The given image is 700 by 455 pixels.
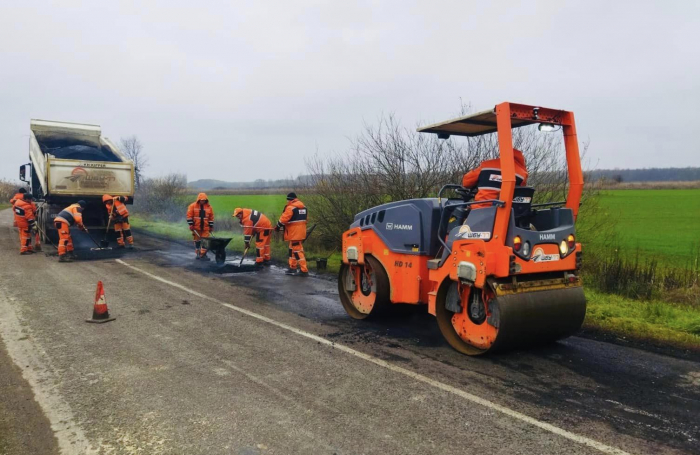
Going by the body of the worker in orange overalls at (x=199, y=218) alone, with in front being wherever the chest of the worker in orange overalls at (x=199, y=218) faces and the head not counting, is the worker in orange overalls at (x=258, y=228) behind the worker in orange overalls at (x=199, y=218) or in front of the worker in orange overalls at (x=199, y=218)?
in front

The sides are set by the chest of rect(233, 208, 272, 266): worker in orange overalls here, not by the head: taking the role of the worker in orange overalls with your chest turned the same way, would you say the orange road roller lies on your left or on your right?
on your left

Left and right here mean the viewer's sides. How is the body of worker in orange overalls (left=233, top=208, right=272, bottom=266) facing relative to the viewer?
facing to the left of the viewer

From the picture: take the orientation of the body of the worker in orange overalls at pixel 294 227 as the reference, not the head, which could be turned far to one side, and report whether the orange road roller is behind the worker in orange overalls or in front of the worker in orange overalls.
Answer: behind

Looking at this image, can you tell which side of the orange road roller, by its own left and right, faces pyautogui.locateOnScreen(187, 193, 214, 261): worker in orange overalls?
front

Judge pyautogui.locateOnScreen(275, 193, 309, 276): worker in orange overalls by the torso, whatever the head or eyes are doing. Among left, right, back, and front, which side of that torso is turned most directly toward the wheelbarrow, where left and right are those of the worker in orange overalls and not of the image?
front

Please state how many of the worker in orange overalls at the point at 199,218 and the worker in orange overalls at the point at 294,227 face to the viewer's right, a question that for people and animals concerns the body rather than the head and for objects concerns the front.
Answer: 0

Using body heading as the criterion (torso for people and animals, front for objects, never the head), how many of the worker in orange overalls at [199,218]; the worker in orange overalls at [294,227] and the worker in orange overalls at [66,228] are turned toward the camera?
1

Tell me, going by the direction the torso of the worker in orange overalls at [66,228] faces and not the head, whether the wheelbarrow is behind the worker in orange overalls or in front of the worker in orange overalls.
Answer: in front
